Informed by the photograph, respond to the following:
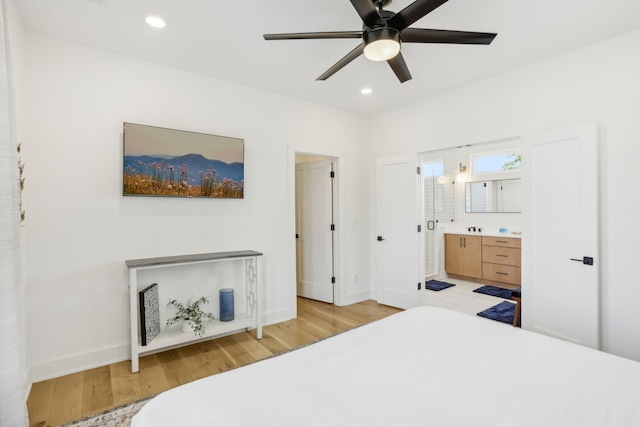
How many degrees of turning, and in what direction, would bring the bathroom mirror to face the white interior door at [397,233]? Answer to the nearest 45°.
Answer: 0° — it already faces it

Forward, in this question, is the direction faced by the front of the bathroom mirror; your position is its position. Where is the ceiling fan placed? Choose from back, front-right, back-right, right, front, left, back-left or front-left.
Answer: front-left

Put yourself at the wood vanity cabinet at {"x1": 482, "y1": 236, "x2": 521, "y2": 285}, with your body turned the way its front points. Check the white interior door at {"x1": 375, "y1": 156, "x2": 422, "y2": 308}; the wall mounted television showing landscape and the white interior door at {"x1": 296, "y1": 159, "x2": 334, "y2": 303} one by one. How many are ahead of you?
3

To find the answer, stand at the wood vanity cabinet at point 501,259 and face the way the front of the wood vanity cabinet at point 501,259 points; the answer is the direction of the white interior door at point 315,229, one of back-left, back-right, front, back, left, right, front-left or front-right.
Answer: front

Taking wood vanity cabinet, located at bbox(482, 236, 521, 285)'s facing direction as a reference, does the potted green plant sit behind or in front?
in front

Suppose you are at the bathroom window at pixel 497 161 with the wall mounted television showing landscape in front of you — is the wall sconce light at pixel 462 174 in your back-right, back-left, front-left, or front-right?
front-right

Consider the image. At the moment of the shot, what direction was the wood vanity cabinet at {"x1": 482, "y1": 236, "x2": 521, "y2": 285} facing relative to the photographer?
facing the viewer and to the left of the viewer

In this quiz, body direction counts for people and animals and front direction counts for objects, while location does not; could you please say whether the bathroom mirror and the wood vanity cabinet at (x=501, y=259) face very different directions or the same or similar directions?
same or similar directions

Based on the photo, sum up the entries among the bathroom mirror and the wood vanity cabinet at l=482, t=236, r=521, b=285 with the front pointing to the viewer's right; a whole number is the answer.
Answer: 0
